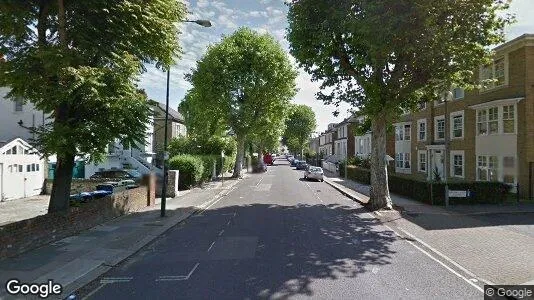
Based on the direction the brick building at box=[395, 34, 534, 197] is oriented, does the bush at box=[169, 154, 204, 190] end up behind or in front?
in front

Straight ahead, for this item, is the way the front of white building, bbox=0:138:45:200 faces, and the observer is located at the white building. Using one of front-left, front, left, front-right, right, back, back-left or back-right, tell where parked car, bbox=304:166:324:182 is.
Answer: front-left

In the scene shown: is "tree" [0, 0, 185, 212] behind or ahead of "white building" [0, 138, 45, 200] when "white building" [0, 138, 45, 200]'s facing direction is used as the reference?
ahead

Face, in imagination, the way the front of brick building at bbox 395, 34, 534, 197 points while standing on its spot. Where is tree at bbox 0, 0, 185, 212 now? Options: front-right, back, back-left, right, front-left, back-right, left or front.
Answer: front

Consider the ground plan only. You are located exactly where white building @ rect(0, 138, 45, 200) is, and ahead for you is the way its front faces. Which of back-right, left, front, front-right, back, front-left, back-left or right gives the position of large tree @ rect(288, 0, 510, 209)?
front

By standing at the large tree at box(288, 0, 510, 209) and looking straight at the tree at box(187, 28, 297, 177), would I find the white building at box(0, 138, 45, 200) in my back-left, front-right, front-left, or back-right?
front-left

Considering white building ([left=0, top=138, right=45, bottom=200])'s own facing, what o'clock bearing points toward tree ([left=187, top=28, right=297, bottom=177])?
The tree is roughly at 10 o'clock from the white building.

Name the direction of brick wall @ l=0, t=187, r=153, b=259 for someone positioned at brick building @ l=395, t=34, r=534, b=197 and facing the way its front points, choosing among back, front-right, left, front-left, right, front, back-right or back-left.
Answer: front

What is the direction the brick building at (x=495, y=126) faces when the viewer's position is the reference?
facing the viewer and to the left of the viewer

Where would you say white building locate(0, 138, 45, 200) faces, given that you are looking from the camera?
facing the viewer and to the right of the viewer

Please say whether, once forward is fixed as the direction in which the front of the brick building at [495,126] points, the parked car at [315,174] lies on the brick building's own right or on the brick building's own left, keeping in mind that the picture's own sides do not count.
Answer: on the brick building's own right

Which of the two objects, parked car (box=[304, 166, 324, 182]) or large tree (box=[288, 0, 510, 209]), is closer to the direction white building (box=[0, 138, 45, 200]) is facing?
the large tree

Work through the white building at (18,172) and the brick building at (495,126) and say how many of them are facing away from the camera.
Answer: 0

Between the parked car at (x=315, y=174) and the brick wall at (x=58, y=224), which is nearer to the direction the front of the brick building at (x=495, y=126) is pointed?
the brick wall

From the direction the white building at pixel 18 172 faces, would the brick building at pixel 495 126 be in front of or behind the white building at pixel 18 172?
in front
